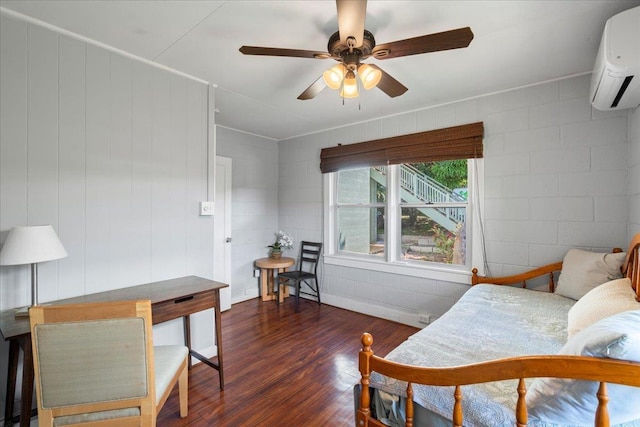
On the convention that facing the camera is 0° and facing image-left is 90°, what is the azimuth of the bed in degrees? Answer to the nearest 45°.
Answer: approximately 90°

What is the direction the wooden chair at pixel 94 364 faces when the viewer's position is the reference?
facing away from the viewer and to the right of the viewer

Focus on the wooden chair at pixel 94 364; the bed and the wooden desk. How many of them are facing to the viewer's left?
1

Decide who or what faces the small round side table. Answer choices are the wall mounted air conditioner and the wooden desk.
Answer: the wall mounted air conditioner

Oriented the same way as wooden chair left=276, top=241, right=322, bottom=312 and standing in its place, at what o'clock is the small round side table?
The small round side table is roughly at 2 o'clock from the wooden chair.

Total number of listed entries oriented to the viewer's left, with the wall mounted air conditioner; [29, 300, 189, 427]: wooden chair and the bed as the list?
2

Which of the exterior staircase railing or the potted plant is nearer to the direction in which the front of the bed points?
the potted plant

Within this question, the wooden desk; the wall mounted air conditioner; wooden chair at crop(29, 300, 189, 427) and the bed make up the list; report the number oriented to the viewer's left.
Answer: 2

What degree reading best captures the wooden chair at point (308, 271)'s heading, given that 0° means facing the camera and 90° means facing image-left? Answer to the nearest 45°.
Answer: approximately 45°

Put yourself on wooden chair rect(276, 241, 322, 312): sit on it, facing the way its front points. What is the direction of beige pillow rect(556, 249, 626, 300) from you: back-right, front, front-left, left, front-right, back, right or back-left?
left

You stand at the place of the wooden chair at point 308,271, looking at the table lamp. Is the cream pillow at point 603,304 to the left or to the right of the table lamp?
left

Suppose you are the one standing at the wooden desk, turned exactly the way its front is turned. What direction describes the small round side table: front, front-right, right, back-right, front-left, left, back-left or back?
left

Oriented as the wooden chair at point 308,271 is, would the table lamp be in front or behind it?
in front

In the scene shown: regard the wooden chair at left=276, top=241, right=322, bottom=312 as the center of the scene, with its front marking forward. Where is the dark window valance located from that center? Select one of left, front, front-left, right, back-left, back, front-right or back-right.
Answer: left

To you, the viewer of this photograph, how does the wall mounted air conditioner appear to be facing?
facing to the left of the viewer

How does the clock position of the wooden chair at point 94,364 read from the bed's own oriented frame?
The wooden chair is roughly at 11 o'clock from the bed.

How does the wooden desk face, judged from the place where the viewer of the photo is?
facing the viewer and to the right of the viewer
